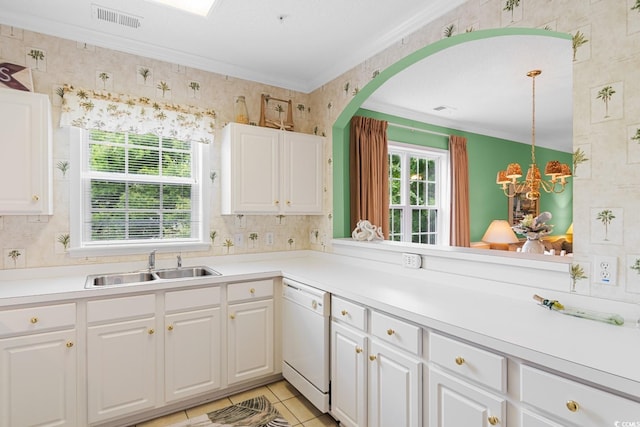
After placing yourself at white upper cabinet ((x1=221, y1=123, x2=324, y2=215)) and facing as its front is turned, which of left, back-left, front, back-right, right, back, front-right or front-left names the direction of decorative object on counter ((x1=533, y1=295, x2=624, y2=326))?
front

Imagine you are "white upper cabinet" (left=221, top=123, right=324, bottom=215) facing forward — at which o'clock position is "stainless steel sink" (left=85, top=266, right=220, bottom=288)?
The stainless steel sink is roughly at 4 o'clock from the white upper cabinet.

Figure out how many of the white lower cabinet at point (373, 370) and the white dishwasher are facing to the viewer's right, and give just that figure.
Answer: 0

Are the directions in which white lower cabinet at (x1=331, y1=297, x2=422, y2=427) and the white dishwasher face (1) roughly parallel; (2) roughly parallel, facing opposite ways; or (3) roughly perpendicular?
roughly parallel

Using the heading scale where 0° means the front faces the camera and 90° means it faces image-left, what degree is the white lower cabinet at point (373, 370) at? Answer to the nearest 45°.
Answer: approximately 45°

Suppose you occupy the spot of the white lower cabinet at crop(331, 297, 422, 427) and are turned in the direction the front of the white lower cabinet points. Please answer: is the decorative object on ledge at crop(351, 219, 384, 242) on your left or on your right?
on your right

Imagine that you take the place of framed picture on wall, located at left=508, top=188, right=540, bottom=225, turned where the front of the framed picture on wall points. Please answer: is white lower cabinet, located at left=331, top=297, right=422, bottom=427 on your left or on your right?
on your right

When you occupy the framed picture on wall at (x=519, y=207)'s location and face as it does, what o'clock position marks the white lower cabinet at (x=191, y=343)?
The white lower cabinet is roughly at 2 o'clock from the framed picture on wall.

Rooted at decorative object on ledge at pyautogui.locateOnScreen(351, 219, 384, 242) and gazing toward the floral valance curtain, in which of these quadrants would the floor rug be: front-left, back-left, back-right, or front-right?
front-left

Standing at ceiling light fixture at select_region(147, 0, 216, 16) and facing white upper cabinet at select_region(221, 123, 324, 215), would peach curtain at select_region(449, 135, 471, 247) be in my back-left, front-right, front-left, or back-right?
front-right

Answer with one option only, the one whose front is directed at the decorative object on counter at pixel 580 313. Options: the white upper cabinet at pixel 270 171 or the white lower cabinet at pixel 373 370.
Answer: the white upper cabinet

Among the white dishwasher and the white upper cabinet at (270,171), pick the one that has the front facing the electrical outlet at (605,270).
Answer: the white upper cabinet

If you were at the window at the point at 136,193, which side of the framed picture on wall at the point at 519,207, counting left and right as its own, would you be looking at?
right

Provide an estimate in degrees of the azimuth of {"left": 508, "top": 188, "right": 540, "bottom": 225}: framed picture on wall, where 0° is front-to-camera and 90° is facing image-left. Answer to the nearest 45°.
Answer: approximately 315°

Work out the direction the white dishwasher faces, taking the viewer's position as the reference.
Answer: facing the viewer and to the left of the viewer

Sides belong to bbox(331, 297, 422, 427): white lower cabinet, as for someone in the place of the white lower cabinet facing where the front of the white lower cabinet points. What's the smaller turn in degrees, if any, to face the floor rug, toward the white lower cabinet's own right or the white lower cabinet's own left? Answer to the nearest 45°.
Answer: approximately 45° to the white lower cabinet's own right

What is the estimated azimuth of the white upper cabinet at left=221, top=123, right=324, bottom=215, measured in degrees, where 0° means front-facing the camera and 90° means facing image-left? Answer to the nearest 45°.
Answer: approximately 315°
